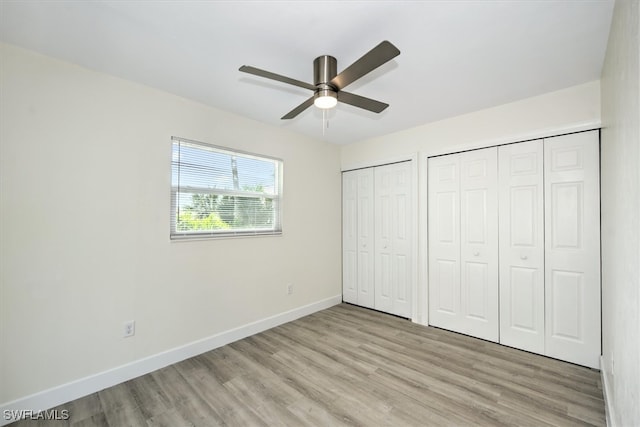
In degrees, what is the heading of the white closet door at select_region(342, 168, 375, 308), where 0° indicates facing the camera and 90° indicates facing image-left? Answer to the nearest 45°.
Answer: approximately 45°
